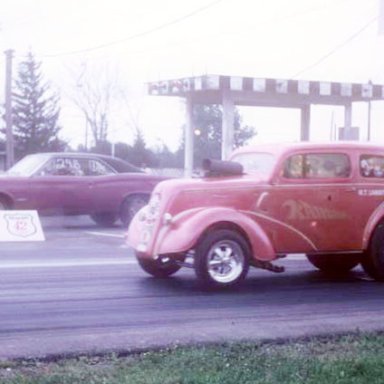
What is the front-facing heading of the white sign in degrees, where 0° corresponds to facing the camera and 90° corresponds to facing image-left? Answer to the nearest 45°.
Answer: approximately 0°

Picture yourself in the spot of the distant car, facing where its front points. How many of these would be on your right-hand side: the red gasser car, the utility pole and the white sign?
1

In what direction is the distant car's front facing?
to the viewer's left

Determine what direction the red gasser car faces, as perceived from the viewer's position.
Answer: facing the viewer and to the left of the viewer

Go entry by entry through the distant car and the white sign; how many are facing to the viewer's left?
1

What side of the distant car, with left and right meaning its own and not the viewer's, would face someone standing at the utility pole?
right

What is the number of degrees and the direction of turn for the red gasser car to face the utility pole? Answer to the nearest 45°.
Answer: approximately 90° to its right

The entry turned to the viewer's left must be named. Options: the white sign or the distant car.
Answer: the distant car

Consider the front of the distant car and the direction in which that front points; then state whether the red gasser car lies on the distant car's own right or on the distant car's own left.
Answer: on the distant car's own left

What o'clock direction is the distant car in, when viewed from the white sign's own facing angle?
The distant car is roughly at 7 o'clock from the white sign.

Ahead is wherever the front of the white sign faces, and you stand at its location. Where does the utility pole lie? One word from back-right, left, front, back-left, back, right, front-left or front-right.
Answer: back

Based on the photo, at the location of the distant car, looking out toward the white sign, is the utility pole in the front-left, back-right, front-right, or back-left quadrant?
back-right

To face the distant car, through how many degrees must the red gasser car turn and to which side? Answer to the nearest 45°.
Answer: approximately 90° to its right
